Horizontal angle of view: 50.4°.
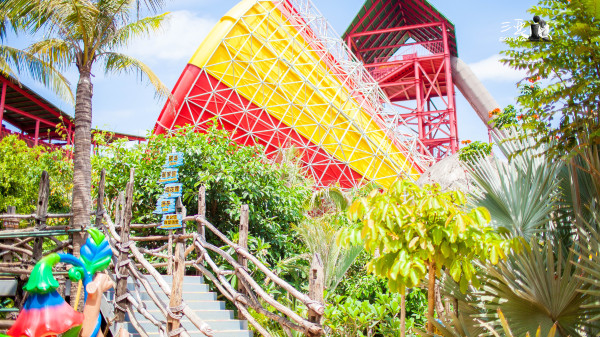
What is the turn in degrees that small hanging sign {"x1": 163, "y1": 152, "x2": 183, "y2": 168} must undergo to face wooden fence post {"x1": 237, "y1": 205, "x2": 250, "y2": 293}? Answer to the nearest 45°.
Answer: approximately 45° to its left

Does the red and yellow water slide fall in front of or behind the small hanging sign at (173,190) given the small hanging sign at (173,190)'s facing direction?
behind

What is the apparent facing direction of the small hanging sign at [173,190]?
toward the camera

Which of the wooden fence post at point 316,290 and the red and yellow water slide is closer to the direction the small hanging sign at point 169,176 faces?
the wooden fence post

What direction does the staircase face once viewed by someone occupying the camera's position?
facing the viewer

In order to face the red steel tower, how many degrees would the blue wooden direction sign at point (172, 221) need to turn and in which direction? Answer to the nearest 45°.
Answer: approximately 135° to its left

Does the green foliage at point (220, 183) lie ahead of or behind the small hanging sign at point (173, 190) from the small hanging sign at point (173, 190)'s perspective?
behind

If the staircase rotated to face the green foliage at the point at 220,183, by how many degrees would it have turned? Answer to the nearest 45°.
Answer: approximately 180°
